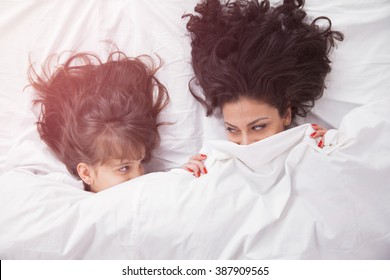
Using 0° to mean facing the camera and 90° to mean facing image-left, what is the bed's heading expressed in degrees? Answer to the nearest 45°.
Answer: approximately 0°
